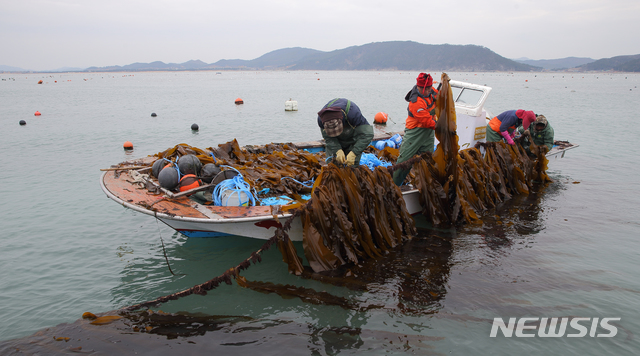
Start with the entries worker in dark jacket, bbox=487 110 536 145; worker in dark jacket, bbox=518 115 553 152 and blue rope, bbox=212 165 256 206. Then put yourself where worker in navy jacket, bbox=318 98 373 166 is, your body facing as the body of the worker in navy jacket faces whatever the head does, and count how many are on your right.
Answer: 1

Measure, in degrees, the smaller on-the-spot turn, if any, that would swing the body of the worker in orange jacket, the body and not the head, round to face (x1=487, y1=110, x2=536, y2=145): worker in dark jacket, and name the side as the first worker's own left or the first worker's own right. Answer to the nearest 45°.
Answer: approximately 90° to the first worker's own left

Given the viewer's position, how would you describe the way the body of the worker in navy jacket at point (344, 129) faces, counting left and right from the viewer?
facing the viewer

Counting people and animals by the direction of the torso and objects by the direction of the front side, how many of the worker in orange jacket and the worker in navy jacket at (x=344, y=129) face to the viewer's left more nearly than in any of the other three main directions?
0

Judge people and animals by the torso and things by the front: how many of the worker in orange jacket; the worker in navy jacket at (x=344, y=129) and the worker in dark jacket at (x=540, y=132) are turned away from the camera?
0

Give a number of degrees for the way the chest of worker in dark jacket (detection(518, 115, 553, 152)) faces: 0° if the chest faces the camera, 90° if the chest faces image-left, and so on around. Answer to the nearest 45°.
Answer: approximately 45°

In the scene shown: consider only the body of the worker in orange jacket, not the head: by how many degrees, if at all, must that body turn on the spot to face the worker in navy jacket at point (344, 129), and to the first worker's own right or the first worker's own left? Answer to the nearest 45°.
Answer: approximately 90° to the first worker's own right

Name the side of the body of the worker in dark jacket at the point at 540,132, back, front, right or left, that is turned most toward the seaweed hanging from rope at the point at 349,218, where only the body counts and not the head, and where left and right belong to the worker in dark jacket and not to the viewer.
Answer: front
